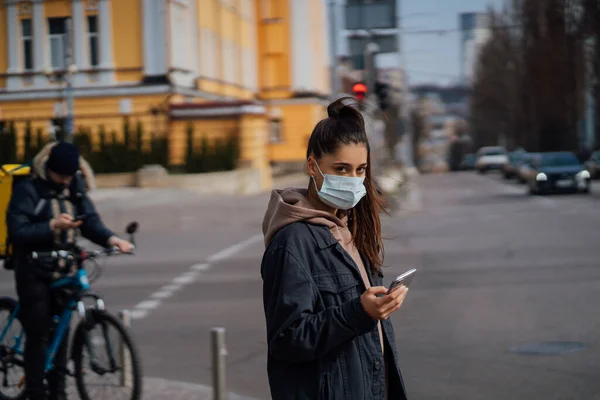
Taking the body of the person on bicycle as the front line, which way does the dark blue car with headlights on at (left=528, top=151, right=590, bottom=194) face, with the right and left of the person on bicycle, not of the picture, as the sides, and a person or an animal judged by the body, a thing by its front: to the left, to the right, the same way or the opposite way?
to the right

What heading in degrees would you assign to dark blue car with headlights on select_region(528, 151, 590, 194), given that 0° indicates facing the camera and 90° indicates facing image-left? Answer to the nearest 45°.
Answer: approximately 0°

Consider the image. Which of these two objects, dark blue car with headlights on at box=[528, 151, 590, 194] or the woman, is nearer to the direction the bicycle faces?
the woman

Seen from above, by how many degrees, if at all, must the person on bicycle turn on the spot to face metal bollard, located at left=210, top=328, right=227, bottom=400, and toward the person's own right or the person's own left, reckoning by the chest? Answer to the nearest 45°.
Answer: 0° — they already face it

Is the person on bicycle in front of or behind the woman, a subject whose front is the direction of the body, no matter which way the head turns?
behind

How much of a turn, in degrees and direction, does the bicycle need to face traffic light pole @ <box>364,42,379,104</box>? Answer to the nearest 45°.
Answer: approximately 135° to its left

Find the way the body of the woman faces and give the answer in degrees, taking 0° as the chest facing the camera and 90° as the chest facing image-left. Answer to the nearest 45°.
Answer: approximately 315°

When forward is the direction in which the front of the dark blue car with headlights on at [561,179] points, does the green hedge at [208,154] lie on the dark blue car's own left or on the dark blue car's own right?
on the dark blue car's own right

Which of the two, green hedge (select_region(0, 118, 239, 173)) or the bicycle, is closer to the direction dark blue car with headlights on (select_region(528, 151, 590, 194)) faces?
the bicycle
